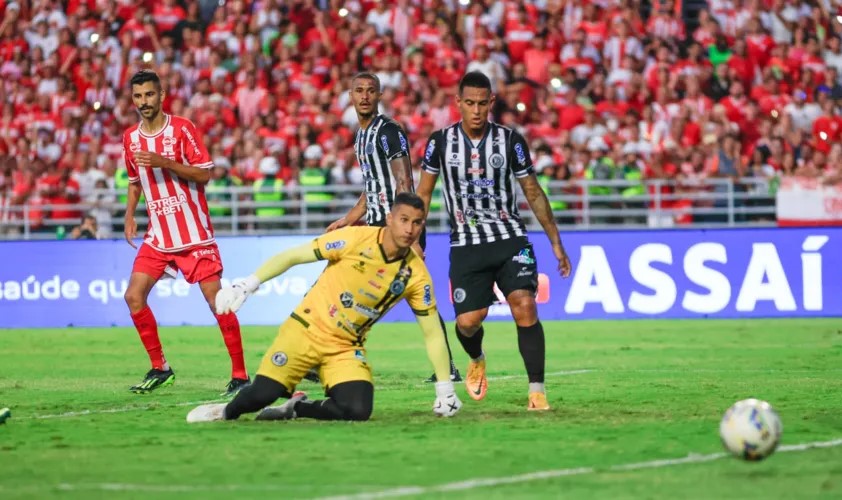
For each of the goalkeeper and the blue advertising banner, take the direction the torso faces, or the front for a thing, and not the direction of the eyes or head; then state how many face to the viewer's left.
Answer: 0

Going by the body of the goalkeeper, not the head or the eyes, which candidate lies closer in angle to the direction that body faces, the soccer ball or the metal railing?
the soccer ball

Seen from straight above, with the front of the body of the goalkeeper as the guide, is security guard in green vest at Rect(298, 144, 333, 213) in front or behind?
behind

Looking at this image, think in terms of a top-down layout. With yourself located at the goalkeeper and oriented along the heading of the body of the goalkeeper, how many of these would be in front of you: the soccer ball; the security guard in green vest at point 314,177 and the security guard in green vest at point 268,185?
1

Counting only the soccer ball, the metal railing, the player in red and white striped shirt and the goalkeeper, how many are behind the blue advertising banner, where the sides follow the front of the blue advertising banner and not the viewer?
1

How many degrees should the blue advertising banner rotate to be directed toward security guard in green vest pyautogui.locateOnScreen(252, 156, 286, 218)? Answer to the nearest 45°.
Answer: approximately 135° to its right

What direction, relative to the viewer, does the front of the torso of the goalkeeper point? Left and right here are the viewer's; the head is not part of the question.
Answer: facing the viewer and to the right of the viewer

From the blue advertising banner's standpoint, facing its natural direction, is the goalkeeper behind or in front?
in front

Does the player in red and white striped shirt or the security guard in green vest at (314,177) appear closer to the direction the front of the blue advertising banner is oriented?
the player in red and white striped shirt

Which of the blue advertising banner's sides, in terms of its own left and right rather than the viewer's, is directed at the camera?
front

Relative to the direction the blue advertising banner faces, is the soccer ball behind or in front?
in front

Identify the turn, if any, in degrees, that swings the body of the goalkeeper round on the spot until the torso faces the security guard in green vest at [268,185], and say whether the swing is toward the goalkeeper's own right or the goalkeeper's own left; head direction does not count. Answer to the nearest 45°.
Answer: approximately 135° to the goalkeeper's own left
